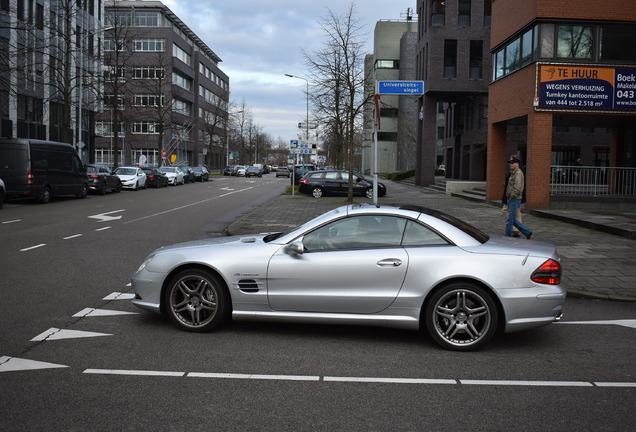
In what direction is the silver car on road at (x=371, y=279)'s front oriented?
to the viewer's left

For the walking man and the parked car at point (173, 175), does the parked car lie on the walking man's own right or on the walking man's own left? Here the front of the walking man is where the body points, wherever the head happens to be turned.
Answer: on the walking man's own right

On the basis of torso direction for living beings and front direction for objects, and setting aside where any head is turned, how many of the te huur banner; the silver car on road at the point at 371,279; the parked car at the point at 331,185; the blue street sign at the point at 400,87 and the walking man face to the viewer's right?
1

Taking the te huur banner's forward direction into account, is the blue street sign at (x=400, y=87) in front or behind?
in front

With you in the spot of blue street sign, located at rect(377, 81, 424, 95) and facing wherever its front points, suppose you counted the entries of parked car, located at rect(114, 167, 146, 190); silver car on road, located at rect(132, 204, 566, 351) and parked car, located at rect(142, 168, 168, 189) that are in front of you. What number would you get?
1

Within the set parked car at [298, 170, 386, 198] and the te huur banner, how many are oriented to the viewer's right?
1

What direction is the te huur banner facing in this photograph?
toward the camera
